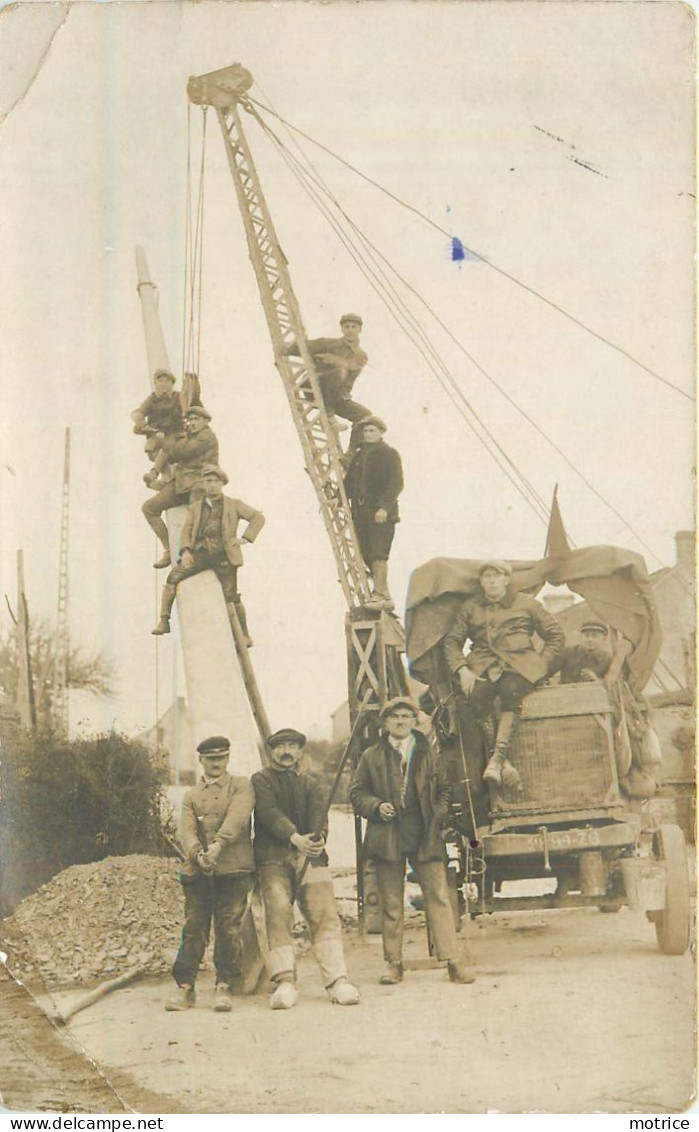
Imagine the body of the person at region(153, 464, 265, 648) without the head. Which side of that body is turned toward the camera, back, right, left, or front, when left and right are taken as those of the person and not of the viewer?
front

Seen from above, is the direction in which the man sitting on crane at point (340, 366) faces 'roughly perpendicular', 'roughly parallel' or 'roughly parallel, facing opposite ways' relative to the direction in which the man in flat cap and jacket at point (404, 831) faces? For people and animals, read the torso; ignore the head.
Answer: roughly parallel

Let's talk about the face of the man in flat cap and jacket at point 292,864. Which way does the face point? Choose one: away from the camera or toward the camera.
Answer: toward the camera

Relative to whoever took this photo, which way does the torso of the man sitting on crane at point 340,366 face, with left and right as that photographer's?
facing the viewer

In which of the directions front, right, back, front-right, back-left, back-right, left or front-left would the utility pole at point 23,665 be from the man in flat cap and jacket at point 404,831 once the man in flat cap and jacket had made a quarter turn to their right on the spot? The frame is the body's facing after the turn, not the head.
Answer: front

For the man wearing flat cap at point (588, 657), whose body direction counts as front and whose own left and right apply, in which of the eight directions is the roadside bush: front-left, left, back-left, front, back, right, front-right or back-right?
right

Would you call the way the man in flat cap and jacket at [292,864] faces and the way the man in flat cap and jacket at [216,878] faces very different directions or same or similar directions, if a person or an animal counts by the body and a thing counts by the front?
same or similar directions

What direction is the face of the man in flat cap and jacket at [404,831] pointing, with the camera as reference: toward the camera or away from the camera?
toward the camera

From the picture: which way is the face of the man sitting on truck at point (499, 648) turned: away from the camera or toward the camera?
toward the camera

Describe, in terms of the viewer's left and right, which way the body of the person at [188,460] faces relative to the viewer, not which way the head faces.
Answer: facing the viewer and to the left of the viewer

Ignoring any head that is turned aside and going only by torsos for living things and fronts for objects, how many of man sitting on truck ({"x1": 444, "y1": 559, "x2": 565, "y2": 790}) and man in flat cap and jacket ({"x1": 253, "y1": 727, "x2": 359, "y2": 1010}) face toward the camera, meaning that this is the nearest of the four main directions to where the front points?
2
